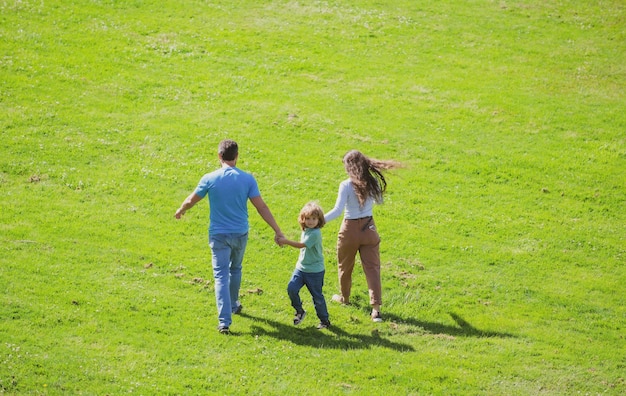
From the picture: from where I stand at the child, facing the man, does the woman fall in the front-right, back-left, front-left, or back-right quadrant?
back-right

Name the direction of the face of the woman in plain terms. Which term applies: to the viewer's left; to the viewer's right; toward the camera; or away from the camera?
away from the camera

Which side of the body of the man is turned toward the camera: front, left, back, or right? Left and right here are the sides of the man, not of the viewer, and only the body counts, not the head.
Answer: back

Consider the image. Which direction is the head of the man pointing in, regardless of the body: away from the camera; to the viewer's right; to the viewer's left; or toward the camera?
away from the camera

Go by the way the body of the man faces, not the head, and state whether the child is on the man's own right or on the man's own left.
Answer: on the man's own right
